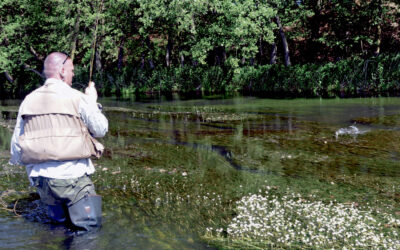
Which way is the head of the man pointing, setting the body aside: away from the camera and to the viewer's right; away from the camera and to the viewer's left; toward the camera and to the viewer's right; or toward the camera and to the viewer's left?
away from the camera and to the viewer's right

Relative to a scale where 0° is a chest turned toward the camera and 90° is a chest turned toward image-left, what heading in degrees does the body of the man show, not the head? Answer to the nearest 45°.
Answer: approximately 225°
